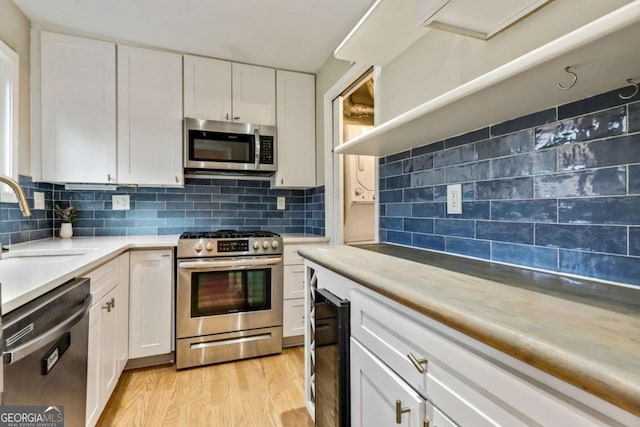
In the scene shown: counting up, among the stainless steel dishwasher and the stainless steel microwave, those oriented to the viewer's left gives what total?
0

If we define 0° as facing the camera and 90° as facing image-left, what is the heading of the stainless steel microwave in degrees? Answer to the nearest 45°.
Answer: approximately 0°

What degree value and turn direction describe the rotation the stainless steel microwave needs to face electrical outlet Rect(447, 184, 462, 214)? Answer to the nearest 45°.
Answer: approximately 45° to its left

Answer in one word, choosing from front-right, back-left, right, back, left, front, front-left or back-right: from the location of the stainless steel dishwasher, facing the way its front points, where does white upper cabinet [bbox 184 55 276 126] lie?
left

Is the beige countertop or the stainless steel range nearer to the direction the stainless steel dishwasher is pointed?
the beige countertop

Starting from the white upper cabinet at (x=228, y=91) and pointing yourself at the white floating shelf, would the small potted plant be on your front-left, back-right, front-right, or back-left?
back-right

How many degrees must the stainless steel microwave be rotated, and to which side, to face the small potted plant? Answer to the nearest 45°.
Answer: approximately 90° to its right

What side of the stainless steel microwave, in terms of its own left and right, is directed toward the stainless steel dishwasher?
front

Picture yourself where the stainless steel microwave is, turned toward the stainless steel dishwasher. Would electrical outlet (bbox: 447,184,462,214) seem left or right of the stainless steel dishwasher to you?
left

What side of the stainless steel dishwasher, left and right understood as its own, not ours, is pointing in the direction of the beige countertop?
front

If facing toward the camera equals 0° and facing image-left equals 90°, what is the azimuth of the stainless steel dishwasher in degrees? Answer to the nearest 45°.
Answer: approximately 315°

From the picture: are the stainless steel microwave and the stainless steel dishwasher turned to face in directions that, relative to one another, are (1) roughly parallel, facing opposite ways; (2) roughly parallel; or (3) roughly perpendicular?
roughly perpendicular
